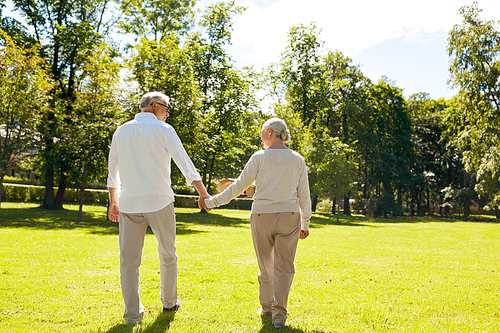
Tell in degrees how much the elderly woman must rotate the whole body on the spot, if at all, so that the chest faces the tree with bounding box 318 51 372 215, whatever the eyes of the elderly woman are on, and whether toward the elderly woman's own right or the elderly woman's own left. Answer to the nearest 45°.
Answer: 0° — they already face it

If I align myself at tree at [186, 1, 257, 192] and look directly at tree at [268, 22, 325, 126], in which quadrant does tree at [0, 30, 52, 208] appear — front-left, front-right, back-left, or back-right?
back-right

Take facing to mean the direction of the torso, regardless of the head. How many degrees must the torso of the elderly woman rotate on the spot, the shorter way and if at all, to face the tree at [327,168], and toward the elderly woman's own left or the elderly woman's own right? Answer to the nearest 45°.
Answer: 0° — they already face it

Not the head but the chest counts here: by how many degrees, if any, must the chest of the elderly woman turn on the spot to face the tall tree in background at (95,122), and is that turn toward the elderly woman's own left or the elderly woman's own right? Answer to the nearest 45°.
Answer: approximately 45° to the elderly woman's own left

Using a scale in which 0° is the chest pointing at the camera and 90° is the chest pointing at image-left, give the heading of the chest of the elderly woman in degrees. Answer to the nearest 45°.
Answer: approximately 180°

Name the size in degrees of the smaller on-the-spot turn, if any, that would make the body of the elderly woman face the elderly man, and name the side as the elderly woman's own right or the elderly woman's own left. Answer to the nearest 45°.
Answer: approximately 90° to the elderly woman's own left

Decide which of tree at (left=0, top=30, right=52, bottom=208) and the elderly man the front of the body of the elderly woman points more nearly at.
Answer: the tree

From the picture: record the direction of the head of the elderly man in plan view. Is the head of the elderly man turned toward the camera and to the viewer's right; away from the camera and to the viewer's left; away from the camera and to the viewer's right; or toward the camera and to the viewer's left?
away from the camera and to the viewer's right

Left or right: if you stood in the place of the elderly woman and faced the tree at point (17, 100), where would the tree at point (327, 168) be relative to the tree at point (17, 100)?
right
